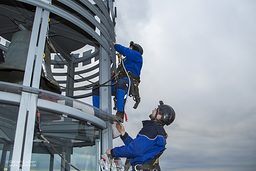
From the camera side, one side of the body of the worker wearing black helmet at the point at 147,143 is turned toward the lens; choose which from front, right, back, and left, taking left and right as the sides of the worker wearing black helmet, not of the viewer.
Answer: left

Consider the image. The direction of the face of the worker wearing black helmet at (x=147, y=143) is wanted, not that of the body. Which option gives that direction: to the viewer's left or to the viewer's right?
to the viewer's left
